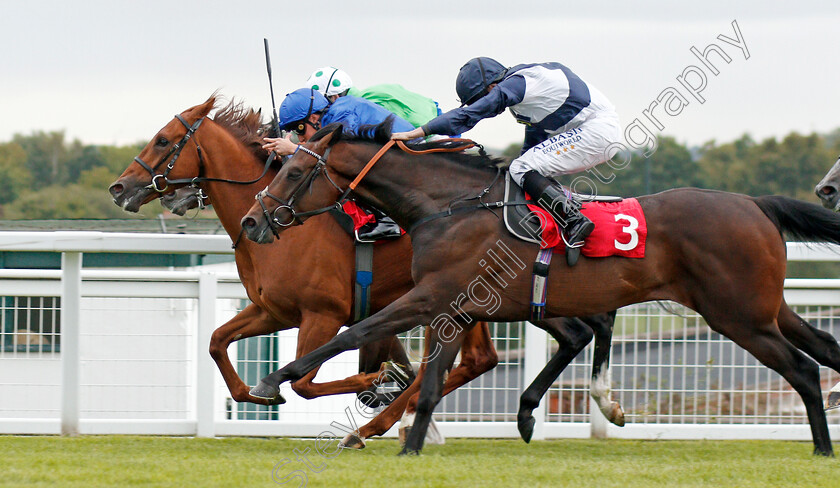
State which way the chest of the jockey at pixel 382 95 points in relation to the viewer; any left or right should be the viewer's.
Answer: facing to the left of the viewer

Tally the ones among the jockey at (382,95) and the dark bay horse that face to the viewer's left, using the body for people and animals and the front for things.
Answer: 2

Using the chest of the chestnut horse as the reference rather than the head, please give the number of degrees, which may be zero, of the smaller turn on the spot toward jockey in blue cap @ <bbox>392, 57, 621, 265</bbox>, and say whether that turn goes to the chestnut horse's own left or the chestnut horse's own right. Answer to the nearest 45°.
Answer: approximately 180°

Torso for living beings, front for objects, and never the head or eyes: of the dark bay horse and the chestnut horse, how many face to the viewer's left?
2

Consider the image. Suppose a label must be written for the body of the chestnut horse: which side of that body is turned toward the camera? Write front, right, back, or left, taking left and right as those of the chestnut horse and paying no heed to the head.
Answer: left

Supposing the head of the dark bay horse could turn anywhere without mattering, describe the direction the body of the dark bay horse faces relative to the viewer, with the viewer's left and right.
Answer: facing to the left of the viewer

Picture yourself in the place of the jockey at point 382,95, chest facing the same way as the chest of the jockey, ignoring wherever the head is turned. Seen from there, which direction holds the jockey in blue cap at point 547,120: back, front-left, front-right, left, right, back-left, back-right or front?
back-left

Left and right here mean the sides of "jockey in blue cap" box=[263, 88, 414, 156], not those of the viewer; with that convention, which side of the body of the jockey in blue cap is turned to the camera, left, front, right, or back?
left

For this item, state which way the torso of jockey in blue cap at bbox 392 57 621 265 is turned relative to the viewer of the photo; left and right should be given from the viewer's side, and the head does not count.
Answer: facing to the left of the viewer
